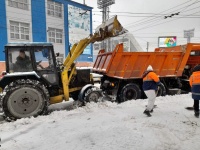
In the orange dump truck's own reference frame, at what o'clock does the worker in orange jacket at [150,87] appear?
The worker in orange jacket is roughly at 4 o'clock from the orange dump truck.

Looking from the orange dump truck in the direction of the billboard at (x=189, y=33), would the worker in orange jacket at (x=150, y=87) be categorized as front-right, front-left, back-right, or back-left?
back-right

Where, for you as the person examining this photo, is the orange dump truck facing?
facing away from the viewer and to the right of the viewer
